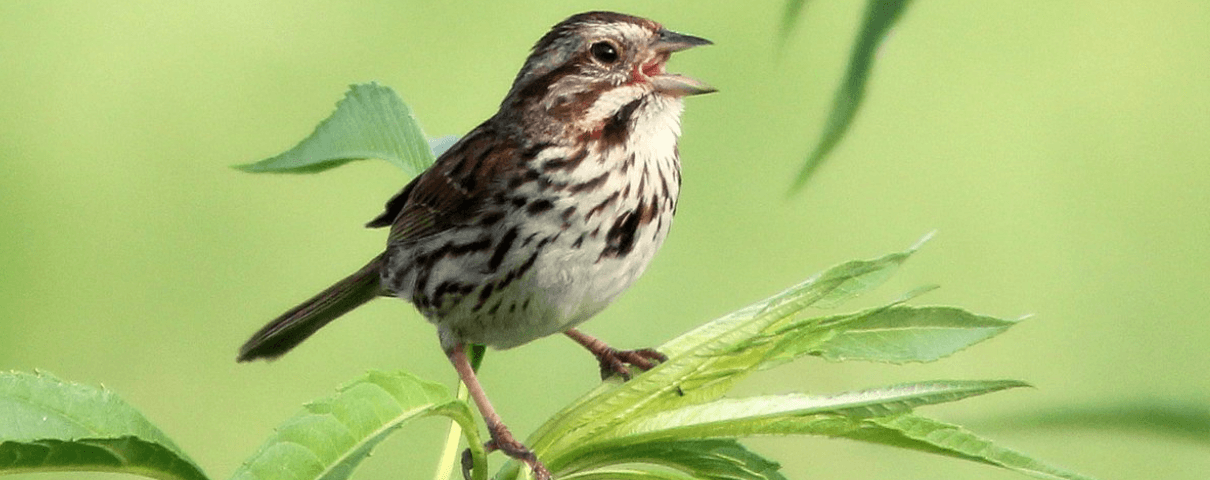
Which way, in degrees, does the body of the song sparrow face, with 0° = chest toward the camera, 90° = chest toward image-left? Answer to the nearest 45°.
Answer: approximately 315°
